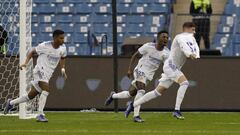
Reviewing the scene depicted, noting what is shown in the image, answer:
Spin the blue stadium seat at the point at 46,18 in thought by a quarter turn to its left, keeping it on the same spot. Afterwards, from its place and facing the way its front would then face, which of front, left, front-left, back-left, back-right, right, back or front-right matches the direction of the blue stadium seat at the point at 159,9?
front

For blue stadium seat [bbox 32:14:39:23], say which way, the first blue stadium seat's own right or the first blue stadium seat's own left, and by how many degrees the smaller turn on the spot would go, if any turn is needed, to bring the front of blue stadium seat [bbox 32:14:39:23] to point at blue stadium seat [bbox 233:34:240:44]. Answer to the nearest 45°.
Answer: approximately 45° to the first blue stadium seat's own left

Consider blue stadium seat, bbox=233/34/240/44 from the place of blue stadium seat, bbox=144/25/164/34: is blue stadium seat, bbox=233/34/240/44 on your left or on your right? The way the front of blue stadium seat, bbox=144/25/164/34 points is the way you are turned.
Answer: on your left

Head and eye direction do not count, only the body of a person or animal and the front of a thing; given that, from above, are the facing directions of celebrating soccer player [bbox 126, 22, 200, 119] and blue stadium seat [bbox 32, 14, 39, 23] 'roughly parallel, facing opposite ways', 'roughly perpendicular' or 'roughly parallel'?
roughly perpendicular

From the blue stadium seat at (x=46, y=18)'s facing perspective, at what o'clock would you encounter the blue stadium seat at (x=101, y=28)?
the blue stadium seat at (x=101, y=28) is roughly at 10 o'clock from the blue stadium seat at (x=46, y=18).

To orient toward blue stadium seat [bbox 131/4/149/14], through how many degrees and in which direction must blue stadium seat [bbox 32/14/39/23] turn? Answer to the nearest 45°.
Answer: approximately 90° to its left

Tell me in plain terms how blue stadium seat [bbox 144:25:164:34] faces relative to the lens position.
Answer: facing the viewer

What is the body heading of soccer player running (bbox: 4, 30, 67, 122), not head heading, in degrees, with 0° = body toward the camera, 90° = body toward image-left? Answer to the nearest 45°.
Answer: approximately 315°

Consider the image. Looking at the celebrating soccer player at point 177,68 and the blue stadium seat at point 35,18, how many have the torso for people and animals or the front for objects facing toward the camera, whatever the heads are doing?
1

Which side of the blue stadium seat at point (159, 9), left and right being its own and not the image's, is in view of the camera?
front

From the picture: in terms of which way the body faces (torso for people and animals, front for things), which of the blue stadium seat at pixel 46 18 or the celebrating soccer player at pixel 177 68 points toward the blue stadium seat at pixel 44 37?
the blue stadium seat at pixel 46 18

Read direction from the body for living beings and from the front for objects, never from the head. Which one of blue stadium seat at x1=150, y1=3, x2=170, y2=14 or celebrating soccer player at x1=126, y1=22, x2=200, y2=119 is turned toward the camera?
the blue stadium seat

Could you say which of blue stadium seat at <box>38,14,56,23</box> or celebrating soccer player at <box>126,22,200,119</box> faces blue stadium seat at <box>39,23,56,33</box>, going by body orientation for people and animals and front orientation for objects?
blue stadium seat at <box>38,14,56,23</box>
